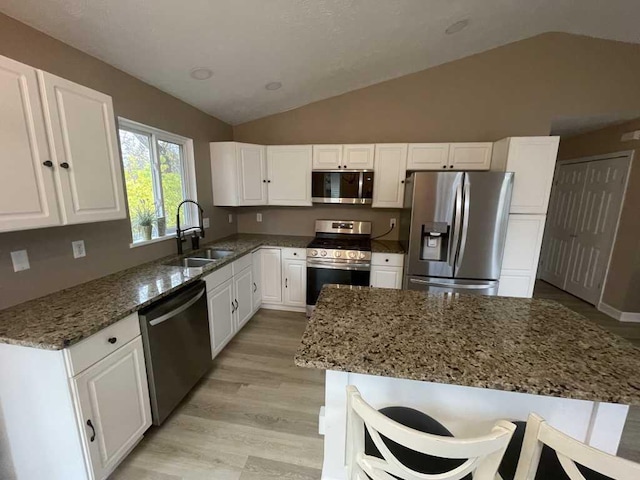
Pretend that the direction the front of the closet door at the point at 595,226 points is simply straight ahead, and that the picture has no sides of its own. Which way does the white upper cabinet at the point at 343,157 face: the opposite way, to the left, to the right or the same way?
to the left

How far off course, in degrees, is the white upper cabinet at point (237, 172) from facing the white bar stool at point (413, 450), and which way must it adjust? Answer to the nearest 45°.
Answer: approximately 45° to its right

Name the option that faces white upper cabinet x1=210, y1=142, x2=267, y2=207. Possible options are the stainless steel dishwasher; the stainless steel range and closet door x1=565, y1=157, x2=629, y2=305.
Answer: the closet door

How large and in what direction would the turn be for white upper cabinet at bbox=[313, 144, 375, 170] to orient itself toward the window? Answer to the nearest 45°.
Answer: approximately 45° to its right

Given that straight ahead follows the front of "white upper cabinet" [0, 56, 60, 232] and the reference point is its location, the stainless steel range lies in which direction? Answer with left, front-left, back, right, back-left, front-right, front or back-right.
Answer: front-left

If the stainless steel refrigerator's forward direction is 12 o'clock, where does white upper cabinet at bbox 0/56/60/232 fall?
The white upper cabinet is roughly at 1 o'clock from the stainless steel refrigerator.

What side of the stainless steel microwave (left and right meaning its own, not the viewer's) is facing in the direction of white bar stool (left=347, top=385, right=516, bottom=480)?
front

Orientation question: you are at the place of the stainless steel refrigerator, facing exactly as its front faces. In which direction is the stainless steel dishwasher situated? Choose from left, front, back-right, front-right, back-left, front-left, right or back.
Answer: front-right

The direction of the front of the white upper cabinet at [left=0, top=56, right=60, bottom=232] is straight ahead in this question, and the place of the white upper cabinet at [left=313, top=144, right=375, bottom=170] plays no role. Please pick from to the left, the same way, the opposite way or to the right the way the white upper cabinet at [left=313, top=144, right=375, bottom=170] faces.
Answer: to the right

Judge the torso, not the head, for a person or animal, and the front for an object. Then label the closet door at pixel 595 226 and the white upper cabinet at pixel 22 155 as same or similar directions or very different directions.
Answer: very different directions
